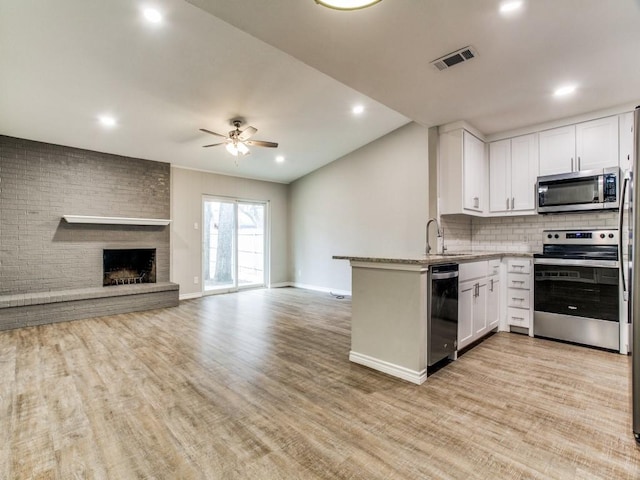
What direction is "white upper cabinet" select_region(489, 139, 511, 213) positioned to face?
toward the camera

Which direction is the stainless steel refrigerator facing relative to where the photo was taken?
to the viewer's left

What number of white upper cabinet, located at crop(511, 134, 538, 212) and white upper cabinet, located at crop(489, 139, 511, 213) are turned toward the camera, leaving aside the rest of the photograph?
2

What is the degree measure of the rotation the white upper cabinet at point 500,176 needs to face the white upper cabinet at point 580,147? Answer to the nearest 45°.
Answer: approximately 90° to its left

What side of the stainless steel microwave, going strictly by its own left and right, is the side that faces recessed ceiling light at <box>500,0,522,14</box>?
front

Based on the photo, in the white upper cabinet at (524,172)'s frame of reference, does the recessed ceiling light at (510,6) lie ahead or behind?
ahead

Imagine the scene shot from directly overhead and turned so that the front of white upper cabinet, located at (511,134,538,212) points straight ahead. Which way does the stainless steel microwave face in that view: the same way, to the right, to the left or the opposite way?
the same way

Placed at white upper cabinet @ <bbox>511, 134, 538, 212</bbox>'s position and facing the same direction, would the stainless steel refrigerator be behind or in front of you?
in front

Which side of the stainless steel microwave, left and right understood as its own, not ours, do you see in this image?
front

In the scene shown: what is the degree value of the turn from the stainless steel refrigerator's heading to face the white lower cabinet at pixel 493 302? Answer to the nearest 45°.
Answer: approximately 45° to its right
